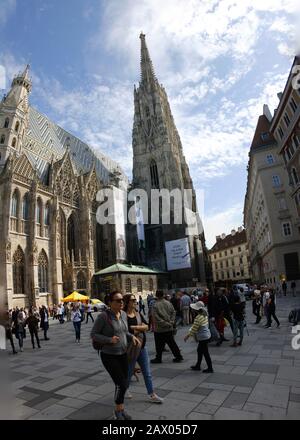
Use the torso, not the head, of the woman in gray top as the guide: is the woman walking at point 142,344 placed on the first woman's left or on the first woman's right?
on the first woman's left

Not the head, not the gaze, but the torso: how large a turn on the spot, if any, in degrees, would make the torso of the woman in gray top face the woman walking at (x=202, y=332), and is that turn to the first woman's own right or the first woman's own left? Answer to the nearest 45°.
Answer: approximately 90° to the first woman's own left

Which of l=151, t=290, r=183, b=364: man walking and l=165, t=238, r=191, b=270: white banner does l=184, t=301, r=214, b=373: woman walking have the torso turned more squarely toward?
the man walking

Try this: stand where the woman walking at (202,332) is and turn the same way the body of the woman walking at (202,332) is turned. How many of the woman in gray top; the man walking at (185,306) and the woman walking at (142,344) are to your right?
1

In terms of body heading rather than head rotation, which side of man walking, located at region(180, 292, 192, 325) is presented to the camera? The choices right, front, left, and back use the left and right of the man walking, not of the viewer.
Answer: back

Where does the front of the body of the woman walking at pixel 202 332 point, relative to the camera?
to the viewer's left

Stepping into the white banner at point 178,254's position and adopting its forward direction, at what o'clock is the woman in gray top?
The woman in gray top is roughly at 12 o'clock from the white banner.

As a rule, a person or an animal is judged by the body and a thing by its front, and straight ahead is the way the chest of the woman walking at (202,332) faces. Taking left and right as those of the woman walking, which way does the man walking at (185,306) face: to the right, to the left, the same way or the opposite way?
to the right

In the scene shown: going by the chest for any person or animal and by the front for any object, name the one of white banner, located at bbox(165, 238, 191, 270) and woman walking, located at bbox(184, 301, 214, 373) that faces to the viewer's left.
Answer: the woman walking

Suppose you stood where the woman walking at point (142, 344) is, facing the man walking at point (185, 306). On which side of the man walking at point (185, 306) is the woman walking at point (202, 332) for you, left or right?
right

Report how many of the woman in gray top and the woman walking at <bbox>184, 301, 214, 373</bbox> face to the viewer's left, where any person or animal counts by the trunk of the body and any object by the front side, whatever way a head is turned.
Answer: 1

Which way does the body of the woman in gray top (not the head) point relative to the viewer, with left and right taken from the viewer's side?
facing the viewer and to the right of the viewer
